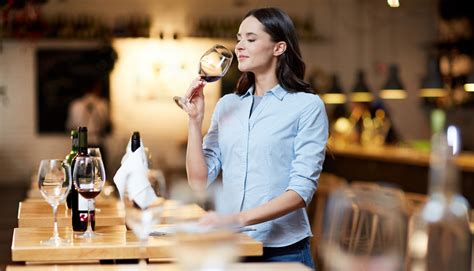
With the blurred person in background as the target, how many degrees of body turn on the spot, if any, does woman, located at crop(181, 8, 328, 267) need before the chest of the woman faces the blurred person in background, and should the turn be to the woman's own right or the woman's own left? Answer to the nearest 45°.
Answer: approximately 135° to the woman's own right

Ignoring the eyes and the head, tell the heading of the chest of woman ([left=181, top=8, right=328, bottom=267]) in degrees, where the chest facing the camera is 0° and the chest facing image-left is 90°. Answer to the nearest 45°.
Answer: approximately 45°

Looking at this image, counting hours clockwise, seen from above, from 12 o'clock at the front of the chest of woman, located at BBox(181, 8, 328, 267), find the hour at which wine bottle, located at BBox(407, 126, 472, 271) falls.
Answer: The wine bottle is roughly at 10 o'clock from the woman.

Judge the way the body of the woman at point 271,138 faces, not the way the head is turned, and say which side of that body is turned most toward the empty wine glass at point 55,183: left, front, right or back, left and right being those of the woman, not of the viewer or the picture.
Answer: front

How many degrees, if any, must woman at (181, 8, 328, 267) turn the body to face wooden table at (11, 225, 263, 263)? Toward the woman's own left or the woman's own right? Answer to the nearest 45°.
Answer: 0° — they already face it

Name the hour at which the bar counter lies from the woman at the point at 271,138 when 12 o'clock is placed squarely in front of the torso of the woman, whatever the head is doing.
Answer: The bar counter is roughly at 5 o'clock from the woman.

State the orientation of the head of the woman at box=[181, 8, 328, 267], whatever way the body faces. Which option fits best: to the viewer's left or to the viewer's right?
to the viewer's left

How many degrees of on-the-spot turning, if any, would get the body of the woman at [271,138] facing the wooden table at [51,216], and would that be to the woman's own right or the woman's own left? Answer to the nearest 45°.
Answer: approximately 45° to the woman's own right
